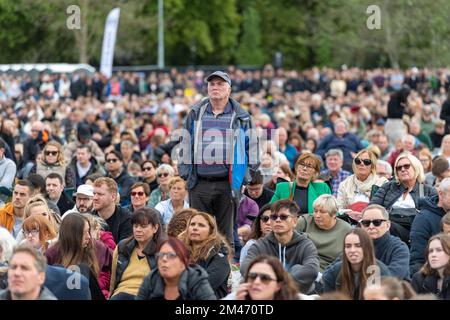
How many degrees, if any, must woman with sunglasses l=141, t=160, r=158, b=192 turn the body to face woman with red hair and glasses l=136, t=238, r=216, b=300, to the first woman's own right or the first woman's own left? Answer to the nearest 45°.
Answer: approximately 45° to the first woman's own left

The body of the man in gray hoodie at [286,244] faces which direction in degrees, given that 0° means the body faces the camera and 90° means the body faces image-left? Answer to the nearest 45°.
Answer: approximately 45°

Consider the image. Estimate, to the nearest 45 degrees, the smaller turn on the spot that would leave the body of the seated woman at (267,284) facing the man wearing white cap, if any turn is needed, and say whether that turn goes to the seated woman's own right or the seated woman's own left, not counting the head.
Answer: approximately 90° to the seated woman's own right

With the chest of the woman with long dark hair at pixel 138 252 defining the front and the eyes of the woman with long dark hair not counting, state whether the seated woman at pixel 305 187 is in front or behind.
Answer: behind

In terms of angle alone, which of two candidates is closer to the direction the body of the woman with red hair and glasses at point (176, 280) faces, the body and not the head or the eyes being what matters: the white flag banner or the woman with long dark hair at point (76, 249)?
the woman with long dark hair

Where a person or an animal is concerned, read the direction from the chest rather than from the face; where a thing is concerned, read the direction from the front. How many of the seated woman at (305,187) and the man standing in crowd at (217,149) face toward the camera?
2

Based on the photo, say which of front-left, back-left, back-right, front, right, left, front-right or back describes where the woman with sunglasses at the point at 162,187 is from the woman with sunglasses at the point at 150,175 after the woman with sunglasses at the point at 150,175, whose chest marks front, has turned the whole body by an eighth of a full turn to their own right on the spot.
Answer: left

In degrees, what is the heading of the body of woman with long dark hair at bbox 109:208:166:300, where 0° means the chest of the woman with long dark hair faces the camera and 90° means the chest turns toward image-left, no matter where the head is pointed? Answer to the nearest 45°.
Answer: approximately 45°

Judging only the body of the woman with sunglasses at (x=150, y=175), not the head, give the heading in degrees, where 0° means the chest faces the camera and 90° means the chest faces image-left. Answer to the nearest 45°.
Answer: approximately 45°

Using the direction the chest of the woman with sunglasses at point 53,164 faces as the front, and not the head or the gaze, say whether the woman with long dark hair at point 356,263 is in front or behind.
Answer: in front

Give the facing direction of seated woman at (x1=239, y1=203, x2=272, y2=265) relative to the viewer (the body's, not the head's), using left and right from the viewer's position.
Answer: facing the viewer and to the right of the viewer

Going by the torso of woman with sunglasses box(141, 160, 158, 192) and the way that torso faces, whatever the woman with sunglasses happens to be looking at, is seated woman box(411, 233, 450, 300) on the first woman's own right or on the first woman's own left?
on the first woman's own left

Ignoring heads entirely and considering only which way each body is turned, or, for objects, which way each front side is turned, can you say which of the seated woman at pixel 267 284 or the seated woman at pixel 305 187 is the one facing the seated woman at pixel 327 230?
the seated woman at pixel 305 187
